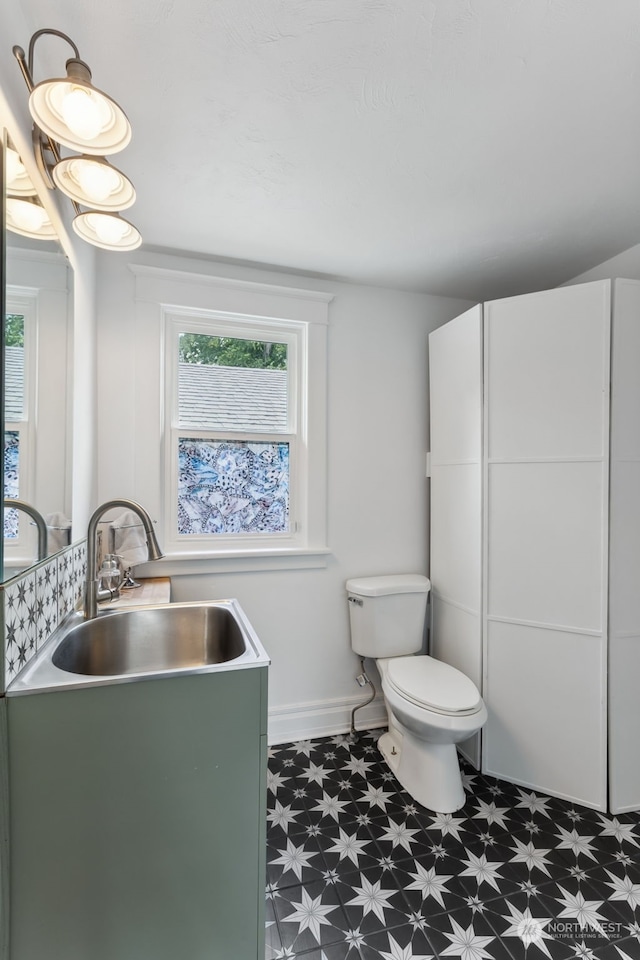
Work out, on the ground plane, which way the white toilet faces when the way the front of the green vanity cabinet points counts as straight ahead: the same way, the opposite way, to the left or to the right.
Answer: to the right

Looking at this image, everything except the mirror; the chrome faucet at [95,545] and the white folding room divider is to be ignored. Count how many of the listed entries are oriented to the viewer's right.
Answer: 2

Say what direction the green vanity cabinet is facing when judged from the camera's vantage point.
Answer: facing to the right of the viewer

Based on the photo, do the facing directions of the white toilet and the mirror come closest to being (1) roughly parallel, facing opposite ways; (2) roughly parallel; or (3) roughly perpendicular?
roughly perpendicular

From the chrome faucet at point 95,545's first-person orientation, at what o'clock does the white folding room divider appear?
The white folding room divider is roughly at 12 o'clock from the chrome faucet.

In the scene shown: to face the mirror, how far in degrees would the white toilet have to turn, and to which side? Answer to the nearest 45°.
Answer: approximately 90° to its right

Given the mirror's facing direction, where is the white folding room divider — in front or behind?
in front

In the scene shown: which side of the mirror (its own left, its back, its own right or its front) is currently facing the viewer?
right

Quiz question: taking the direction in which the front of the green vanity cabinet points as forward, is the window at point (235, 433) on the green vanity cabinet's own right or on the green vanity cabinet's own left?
on the green vanity cabinet's own left

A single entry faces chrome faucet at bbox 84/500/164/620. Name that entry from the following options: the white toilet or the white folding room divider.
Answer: the white folding room divider

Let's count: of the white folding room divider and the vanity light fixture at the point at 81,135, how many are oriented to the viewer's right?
1

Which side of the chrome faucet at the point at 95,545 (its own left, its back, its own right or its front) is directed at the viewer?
right

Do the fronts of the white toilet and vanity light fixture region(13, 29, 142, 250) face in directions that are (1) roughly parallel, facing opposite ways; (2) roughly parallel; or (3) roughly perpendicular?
roughly perpendicular

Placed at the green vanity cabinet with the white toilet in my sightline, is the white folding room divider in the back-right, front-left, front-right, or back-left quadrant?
front-right

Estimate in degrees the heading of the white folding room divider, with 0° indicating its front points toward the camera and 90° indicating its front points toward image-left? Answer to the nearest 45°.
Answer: approximately 45°
